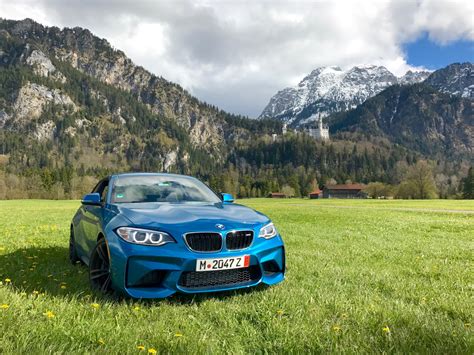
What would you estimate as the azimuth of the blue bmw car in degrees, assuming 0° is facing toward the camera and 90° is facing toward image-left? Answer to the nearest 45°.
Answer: approximately 315°
